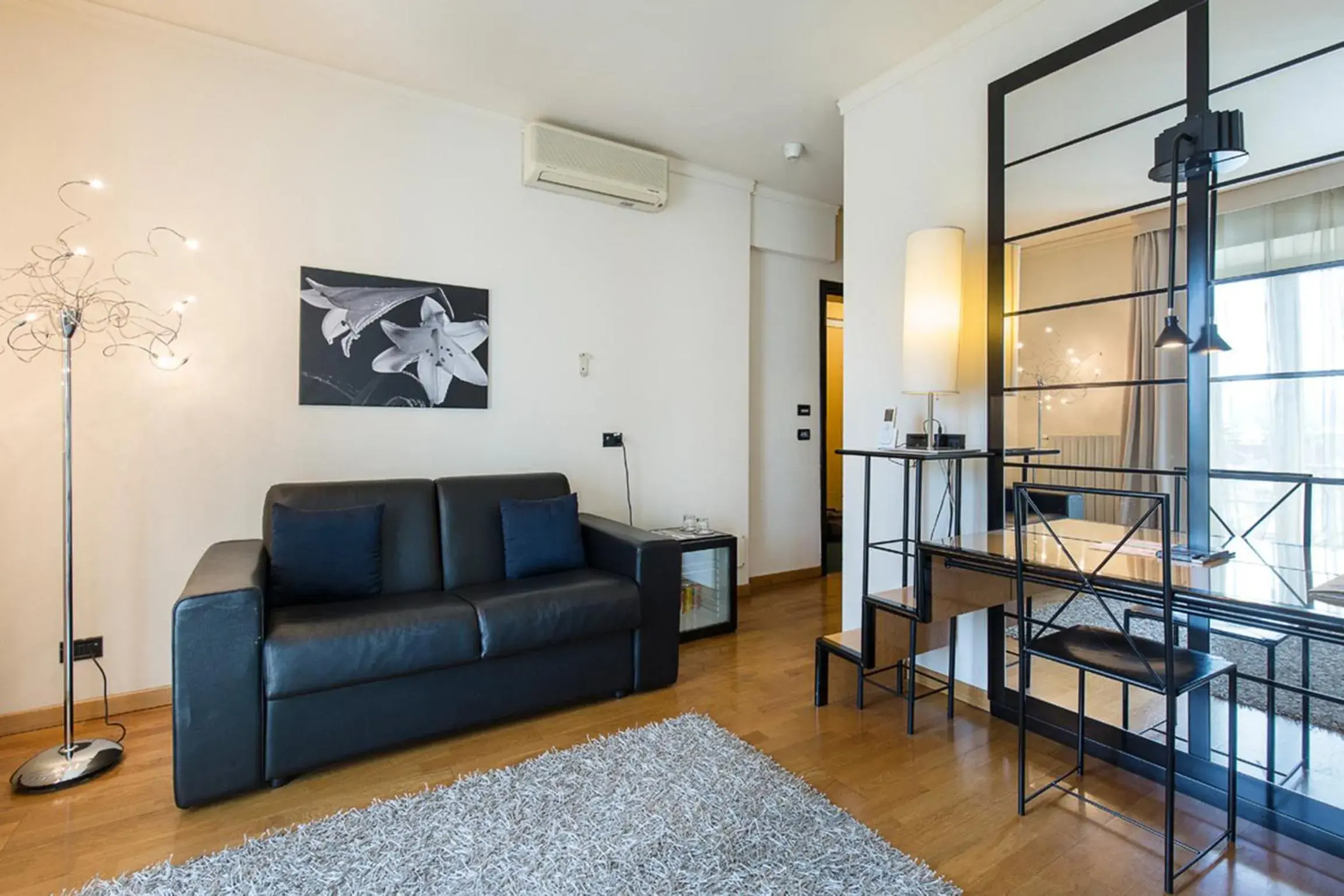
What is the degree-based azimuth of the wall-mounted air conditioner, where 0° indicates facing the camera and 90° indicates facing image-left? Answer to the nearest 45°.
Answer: approximately 315°

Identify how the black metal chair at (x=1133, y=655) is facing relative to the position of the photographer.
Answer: facing away from the viewer and to the right of the viewer

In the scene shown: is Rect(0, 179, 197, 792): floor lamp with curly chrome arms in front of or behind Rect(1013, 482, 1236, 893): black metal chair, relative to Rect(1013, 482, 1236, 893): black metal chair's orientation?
behind

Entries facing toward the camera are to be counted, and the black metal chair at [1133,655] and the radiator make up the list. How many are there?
1

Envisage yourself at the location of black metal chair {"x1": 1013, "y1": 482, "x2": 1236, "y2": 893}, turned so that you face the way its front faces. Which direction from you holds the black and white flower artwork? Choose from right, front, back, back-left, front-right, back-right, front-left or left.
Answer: back-left

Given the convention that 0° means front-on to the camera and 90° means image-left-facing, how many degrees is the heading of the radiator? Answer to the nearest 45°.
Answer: approximately 0°

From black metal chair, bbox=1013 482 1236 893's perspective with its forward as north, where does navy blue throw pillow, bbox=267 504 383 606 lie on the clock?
The navy blue throw pillow is roughly at 7 o'clock from the black metal chair.

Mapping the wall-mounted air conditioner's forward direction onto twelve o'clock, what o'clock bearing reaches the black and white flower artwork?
The black and white flower artwork is roughly at 4 o'clock from the wall-mounted air conditioner.
